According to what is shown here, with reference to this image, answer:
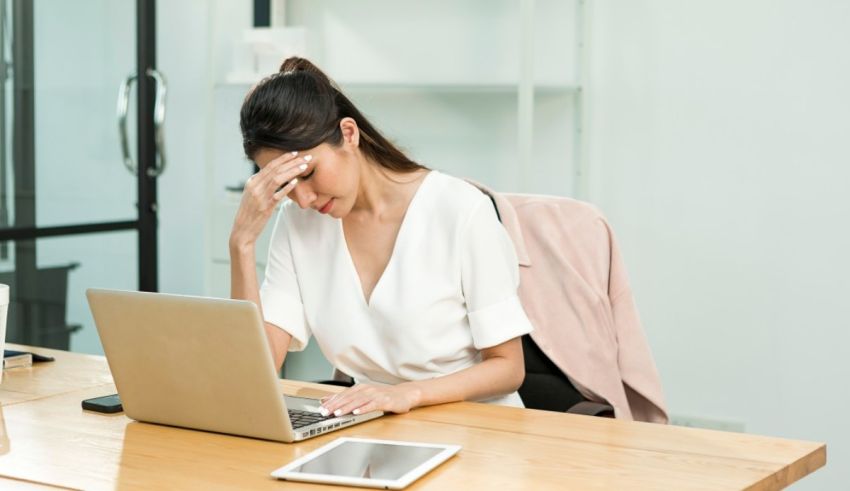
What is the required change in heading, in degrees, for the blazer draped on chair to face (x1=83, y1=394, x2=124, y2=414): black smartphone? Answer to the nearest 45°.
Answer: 0° — it already faces it

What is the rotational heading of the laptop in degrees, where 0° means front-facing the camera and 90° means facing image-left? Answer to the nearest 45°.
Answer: approximately 225°

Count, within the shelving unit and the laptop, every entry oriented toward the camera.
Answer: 1

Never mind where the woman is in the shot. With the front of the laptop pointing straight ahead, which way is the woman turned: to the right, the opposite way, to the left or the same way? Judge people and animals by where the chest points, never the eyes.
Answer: the opposite way
